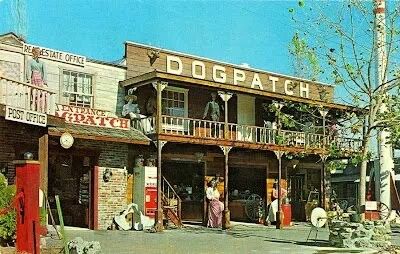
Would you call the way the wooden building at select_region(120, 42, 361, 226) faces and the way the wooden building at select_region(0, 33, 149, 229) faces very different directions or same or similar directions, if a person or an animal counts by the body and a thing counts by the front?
same or similar directions

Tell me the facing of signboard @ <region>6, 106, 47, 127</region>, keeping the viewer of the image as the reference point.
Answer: facing the viewer and to the right of the viewer

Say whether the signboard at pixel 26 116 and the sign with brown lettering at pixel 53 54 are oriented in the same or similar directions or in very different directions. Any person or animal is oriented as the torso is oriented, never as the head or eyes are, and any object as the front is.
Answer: same or similar directions

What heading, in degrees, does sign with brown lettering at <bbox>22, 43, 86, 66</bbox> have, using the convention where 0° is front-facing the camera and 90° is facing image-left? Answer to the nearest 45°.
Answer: approximately 315°

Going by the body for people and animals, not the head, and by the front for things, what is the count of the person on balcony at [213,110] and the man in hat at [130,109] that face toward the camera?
2

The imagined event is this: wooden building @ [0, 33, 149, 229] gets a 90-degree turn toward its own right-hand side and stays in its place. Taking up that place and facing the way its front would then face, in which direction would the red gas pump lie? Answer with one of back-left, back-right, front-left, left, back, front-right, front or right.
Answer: front-left

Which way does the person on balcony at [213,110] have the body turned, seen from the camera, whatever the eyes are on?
toward the camera

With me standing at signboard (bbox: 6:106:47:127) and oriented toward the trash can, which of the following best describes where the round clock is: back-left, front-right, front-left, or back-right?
front-left

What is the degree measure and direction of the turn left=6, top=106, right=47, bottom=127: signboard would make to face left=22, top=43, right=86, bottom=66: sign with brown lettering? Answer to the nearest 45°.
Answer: approximately 135° to its left
